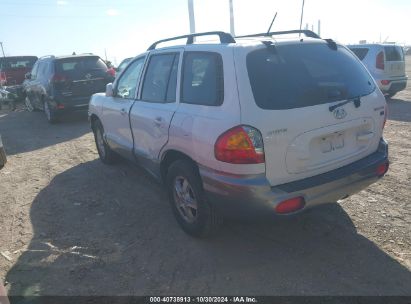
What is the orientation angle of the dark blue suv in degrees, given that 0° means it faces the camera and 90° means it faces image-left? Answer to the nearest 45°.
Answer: approximately 135°

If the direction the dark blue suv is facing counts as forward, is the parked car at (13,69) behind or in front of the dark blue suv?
in front

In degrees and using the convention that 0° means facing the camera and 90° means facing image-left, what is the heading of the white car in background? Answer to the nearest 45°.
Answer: approximately 135°

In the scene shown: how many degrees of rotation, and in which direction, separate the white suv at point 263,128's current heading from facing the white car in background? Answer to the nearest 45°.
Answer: approximately 90° to its right

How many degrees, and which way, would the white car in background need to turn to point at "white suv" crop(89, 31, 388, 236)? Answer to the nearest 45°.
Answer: approximately 135° to its left

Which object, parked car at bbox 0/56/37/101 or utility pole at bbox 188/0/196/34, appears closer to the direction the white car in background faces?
the utility pole

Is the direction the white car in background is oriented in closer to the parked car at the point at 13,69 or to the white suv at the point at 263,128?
the parked car

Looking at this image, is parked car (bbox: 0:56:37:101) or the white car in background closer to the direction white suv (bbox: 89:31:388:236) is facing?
the parked car

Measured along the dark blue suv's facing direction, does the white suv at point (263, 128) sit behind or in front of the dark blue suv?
behind
